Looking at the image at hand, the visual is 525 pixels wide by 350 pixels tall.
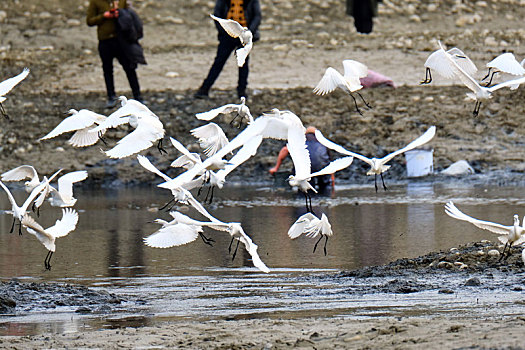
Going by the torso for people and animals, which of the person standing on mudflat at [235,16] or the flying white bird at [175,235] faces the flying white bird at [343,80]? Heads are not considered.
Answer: the person standing on mudflat

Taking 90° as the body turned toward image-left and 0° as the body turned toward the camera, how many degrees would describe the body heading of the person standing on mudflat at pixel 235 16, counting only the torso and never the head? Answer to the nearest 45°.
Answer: approximately 0°

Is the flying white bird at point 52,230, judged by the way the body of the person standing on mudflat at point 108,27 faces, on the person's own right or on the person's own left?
on the person's own right

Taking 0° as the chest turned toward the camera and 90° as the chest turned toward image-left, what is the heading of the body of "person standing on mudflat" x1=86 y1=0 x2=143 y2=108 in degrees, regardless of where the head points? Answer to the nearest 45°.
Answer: approximately 315°

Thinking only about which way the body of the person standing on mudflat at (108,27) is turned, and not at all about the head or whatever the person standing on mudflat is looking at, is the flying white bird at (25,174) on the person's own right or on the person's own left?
on the person's own right

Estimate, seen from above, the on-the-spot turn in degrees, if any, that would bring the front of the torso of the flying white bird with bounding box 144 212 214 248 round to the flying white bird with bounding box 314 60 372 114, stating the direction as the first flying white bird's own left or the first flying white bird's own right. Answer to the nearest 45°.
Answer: approximately 135° to the first flying white bird's own right

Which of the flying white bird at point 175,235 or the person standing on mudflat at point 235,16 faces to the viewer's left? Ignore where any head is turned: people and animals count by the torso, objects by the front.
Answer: the flying white bird

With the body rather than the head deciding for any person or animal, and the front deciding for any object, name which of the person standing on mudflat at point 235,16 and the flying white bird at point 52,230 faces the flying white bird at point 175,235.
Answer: the person standing on mudflat

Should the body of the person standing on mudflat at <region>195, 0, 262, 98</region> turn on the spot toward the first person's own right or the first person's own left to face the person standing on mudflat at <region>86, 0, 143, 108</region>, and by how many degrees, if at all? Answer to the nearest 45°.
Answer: approximately 90° to the first person's own right
